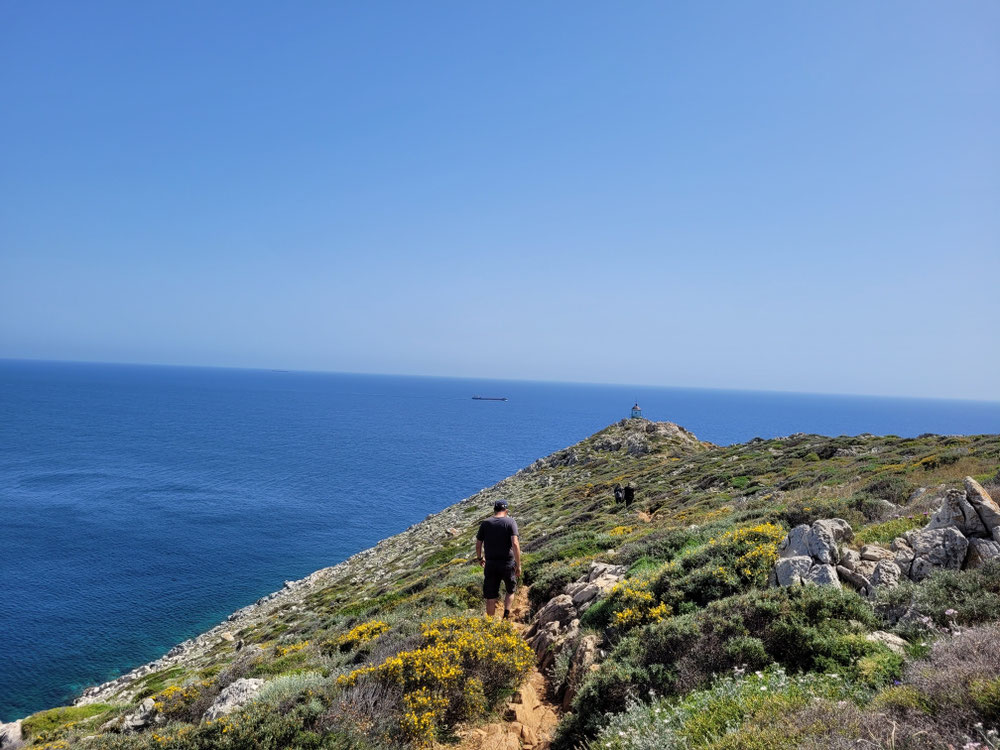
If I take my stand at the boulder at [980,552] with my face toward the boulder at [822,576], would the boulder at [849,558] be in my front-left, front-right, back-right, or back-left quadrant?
front-right

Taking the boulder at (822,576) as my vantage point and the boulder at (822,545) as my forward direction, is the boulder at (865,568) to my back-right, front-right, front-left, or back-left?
front-right

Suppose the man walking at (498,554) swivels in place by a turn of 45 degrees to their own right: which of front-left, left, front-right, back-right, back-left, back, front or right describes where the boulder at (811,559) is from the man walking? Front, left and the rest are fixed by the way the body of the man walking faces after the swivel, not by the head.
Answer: right

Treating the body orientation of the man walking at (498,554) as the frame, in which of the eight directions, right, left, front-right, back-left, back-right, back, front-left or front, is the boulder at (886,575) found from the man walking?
back-right

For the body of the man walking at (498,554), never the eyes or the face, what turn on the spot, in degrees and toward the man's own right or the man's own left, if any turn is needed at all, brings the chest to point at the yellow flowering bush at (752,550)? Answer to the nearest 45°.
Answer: approximately 135° to the man's own right

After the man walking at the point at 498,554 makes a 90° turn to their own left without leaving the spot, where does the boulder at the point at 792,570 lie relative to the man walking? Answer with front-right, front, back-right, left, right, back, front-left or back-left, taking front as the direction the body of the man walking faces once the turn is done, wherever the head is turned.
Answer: back-left

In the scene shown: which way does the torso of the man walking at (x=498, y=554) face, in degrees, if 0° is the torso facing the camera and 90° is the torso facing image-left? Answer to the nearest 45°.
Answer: approximately 180°

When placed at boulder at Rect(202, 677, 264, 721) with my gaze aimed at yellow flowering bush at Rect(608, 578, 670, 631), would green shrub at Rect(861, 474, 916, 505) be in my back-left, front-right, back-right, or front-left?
front-left

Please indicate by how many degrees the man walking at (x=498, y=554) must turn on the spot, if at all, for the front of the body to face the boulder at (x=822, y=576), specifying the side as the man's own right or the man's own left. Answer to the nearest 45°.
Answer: approximately 135° to the man's own right
